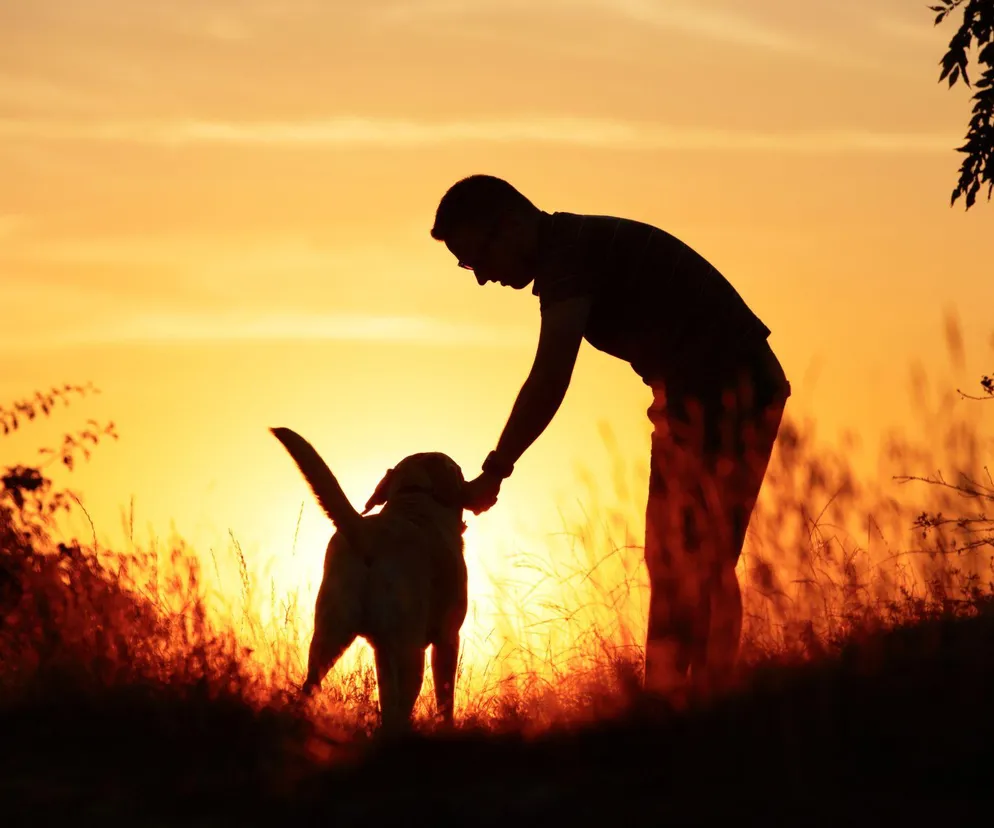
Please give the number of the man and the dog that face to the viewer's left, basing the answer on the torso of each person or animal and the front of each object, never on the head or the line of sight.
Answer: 1

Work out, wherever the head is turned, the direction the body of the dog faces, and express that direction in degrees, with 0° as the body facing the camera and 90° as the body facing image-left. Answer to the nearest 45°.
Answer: approximately 225°

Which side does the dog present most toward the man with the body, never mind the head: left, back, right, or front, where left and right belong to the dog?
right

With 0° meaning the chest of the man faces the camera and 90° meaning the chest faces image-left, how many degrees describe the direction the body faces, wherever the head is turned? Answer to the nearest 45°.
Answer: approximately 90°

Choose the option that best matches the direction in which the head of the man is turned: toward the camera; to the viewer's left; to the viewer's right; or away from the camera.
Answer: to the viewer's left
